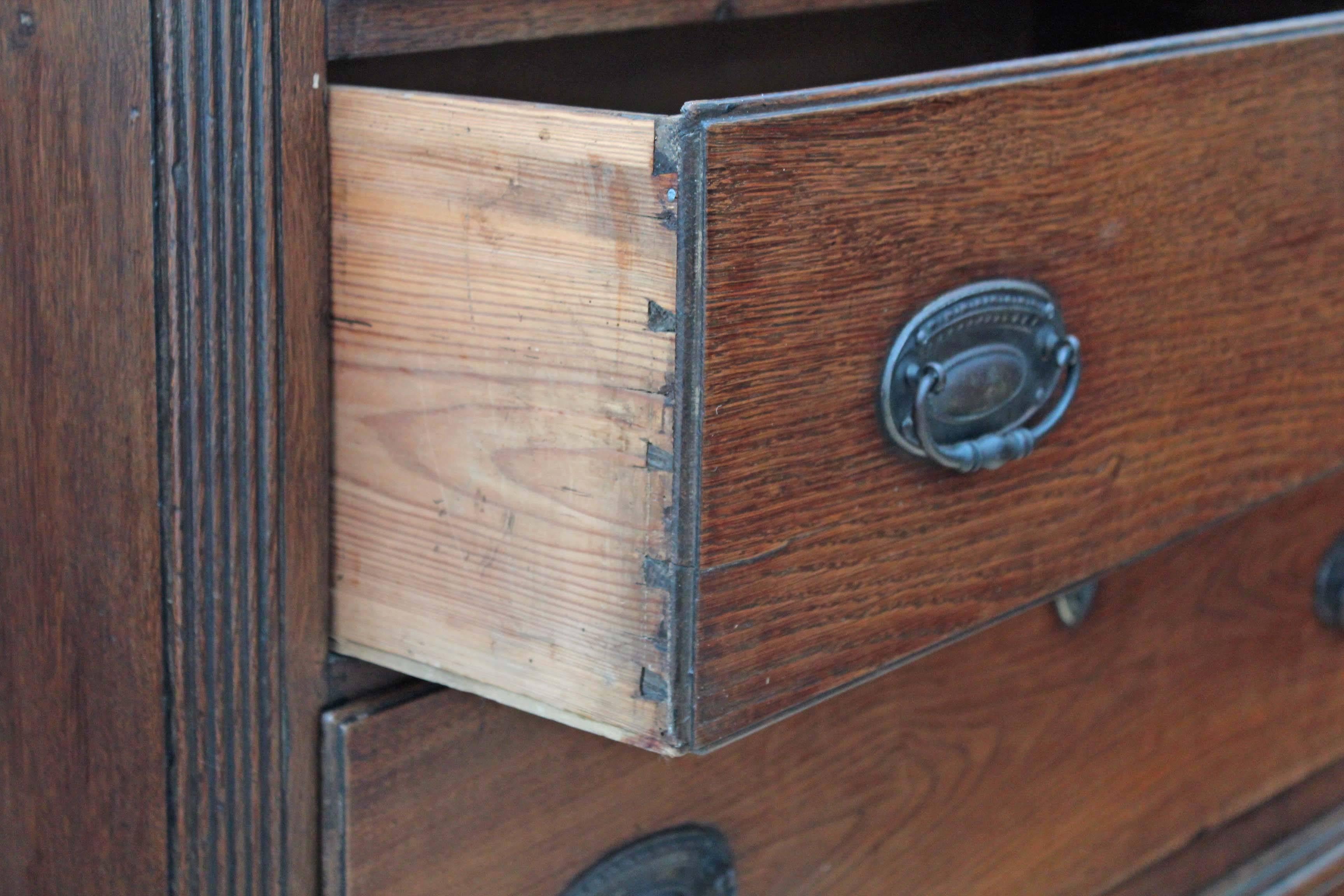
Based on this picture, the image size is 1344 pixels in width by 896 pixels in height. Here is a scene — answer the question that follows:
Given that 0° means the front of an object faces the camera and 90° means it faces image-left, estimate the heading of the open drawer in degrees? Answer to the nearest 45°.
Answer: approximately 315°
